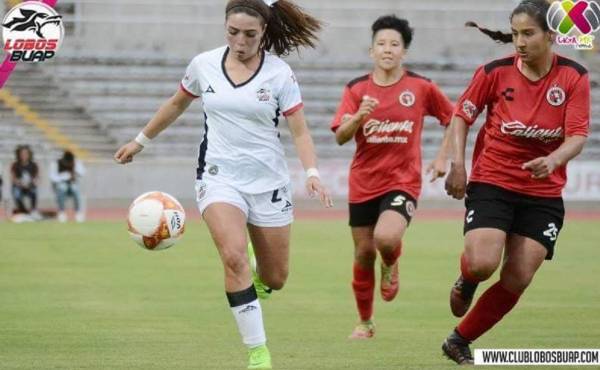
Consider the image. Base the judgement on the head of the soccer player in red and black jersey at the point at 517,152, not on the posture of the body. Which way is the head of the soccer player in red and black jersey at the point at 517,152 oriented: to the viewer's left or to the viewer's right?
to the viewer's left

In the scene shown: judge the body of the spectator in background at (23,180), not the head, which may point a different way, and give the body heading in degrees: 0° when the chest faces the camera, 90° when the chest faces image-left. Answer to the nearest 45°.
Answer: approximately 0°

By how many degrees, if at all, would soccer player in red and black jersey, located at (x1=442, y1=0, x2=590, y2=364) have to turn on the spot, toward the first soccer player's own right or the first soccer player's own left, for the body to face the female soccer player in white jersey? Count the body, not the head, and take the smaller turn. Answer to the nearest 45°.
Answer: approximately 90° to the first soccer player's own right

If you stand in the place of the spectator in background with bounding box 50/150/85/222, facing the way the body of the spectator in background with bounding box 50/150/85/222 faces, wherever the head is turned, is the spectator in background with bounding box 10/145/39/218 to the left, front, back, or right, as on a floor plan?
right

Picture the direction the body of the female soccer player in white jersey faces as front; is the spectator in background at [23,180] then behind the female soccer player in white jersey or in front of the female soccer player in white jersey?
behind

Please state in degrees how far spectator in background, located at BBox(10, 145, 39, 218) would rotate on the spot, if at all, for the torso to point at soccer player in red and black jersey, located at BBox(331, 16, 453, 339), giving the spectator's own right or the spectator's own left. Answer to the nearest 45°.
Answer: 0° — they already face them

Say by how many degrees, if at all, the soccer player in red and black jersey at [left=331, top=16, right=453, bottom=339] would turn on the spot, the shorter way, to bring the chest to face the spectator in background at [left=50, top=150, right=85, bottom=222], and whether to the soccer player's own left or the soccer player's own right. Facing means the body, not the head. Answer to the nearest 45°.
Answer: approximately 135° to the soccer player's own right
